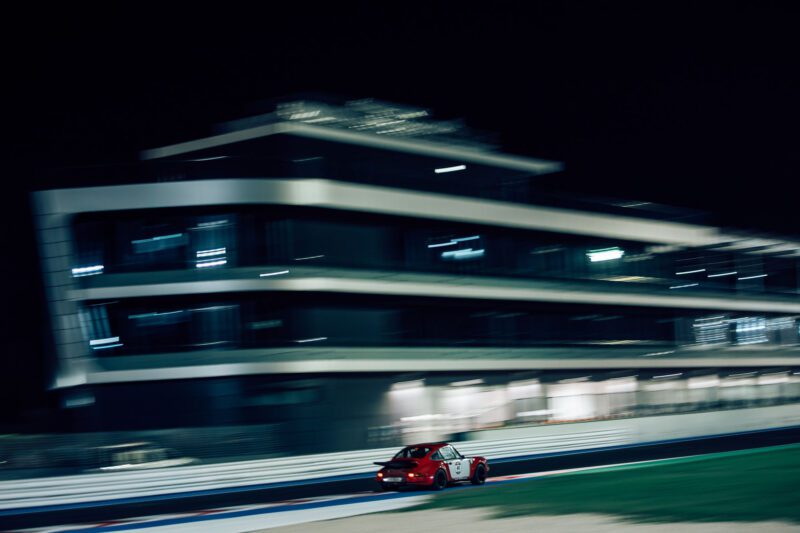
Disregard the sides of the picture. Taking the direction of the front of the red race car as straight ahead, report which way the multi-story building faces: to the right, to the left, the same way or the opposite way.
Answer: to the right

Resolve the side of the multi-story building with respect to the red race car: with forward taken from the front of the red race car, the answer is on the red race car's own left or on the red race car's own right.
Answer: on the red race car's own left

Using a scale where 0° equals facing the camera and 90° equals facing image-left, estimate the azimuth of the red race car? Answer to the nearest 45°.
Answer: approximately 225°

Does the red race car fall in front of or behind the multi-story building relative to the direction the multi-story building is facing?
in front

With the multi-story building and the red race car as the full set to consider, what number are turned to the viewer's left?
0
